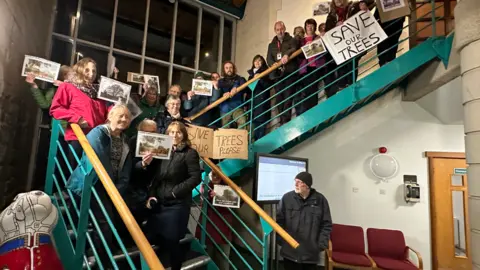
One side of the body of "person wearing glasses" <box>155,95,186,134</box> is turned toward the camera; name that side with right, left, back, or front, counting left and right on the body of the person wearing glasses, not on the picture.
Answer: front

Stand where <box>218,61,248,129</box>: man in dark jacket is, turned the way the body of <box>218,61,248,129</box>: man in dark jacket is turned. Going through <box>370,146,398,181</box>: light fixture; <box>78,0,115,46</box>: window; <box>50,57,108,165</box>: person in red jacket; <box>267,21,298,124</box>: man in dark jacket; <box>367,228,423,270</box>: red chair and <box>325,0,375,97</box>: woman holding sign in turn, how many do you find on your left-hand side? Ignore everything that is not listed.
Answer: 4

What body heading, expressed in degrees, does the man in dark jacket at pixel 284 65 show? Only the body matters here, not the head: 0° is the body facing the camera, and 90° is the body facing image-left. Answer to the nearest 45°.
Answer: approximately 0°

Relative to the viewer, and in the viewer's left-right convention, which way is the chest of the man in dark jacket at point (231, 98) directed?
facing the viewer

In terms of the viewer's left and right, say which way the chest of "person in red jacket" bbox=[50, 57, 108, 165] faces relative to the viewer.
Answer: facing the viewer and to the right of the viewer

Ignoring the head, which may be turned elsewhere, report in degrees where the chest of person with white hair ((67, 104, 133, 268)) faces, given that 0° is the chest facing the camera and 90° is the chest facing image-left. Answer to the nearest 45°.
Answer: approximately 315°

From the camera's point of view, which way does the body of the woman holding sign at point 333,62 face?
toward the camera

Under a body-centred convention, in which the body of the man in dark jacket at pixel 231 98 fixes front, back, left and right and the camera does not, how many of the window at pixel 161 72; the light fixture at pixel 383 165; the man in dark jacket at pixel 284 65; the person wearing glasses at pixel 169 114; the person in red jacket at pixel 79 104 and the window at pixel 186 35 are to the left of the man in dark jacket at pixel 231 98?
2

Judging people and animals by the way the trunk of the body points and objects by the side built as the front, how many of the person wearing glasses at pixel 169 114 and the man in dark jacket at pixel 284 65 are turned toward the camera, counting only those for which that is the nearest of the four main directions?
2

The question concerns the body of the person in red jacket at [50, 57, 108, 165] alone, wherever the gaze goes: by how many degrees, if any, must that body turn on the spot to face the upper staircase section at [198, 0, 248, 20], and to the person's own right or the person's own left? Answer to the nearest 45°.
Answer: approximately 90° to the person's own left

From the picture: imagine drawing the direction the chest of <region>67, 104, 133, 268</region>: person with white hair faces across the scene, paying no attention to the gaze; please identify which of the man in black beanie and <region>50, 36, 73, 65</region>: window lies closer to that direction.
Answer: the man in black beanie
